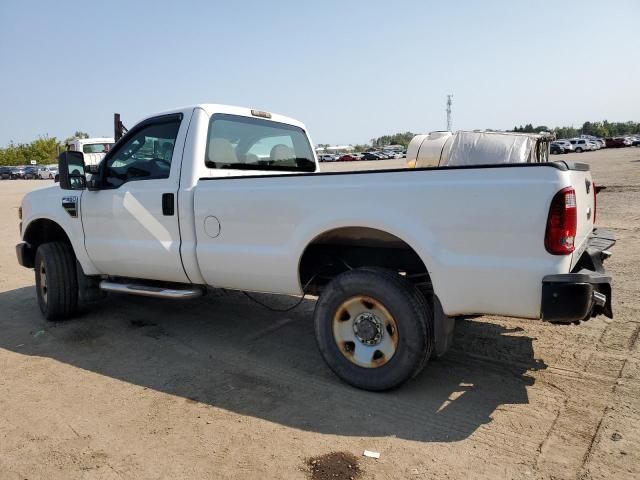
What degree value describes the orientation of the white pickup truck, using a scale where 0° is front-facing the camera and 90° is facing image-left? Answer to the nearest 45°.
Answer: approximately 135°
